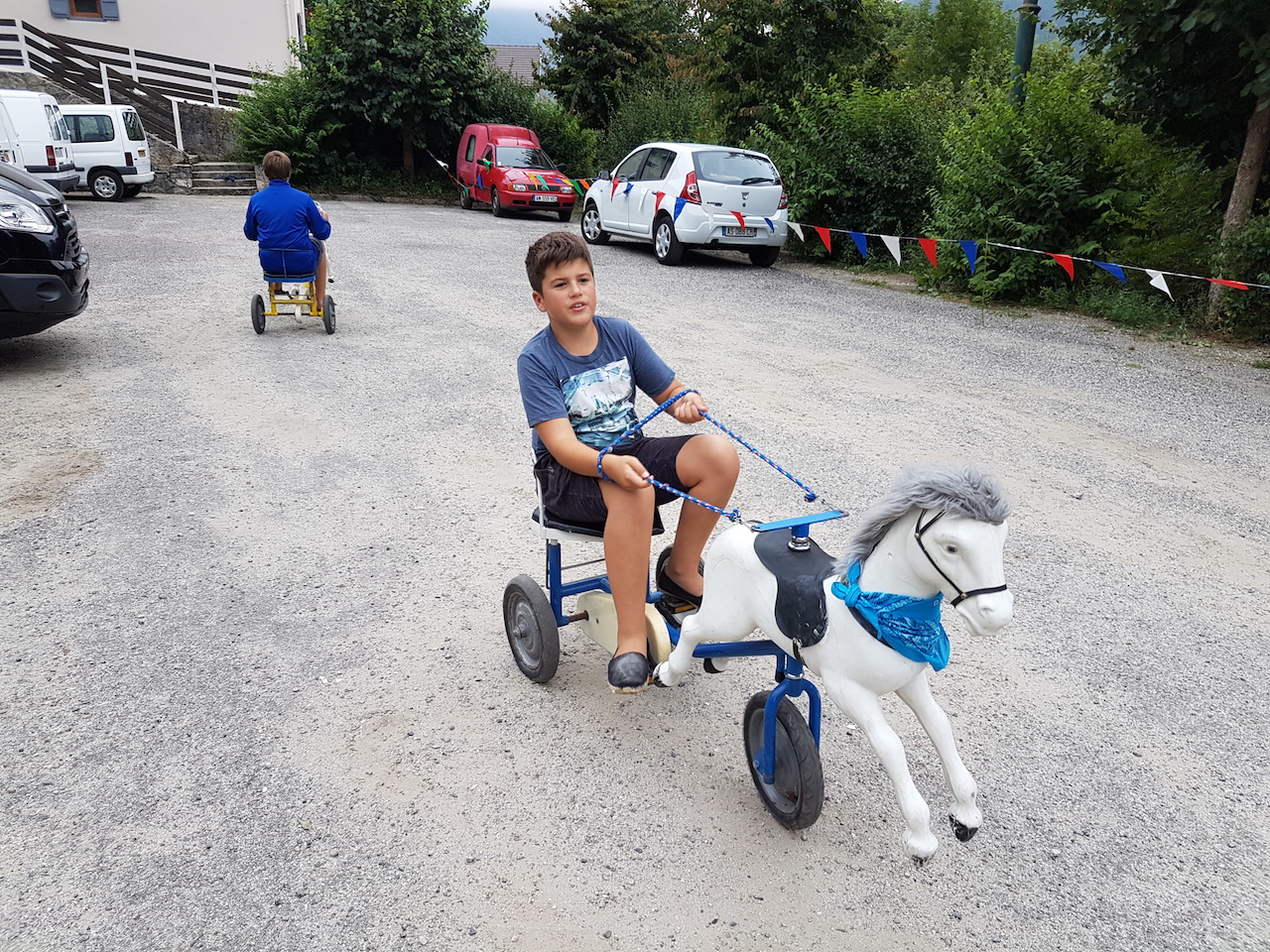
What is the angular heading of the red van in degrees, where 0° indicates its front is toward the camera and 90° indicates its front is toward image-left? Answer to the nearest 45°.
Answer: approximately 315°

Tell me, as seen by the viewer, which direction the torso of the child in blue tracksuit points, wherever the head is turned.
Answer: away from the camera

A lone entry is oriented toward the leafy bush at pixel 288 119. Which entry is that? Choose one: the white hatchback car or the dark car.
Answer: the white hatchback car

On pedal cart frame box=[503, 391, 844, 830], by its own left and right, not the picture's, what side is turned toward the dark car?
back

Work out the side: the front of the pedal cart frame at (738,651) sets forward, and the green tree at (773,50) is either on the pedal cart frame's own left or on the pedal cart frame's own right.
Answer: on the pedal cart frame's own left

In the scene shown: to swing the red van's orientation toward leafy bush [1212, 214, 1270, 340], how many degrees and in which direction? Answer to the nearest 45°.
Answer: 0° — it already faces it

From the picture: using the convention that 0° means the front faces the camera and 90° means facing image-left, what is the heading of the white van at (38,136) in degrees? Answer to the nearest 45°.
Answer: approximately 135°

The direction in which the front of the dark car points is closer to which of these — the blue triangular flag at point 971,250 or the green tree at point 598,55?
the blue triangular flag

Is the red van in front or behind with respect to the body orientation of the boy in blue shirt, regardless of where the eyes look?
behind

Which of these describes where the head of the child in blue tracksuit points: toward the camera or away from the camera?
away from the camera
